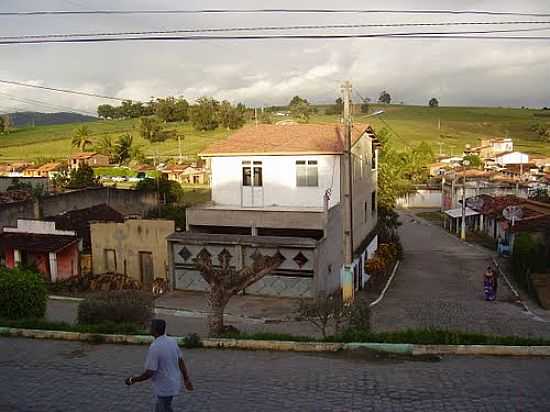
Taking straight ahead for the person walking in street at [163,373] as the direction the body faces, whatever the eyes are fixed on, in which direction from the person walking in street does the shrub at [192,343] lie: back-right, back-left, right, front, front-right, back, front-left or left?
front-right

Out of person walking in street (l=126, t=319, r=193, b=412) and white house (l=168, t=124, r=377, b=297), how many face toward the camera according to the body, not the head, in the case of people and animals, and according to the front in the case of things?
1

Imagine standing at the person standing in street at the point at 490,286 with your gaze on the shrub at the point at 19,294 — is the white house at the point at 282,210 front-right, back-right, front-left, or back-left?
front-right

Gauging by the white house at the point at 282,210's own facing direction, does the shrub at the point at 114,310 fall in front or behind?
in front

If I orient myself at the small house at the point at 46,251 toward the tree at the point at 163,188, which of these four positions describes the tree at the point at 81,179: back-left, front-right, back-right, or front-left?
front-left

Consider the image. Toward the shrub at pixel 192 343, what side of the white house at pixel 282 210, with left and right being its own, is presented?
front

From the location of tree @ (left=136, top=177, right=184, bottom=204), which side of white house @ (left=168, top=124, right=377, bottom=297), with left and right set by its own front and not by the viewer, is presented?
back

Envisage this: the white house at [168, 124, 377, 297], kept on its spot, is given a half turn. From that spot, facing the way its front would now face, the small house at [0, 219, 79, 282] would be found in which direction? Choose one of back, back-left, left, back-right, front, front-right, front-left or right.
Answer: left

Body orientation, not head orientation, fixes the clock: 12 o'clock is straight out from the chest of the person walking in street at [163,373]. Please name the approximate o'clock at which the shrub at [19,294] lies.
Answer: The shrub is roughly at 1 o'clock from the person walking in street.

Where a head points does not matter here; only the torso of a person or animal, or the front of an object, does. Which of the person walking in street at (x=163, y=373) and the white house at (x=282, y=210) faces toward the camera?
the white house

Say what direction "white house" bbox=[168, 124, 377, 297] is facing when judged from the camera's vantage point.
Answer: facing the viewer

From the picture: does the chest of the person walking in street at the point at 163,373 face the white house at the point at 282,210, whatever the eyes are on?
no

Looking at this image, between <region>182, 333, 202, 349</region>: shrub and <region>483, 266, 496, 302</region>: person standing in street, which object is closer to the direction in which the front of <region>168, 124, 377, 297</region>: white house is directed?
the shrub

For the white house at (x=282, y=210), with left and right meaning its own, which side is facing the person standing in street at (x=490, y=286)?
left

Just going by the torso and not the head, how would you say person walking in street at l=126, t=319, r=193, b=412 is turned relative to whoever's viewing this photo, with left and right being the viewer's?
facing away from the viewer and to the left of the viewer

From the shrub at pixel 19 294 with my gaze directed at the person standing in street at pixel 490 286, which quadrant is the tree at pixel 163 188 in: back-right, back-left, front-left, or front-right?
front-left

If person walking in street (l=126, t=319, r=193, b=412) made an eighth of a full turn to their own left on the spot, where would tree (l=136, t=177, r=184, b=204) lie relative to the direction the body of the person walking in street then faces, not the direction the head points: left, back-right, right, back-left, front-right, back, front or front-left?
right
